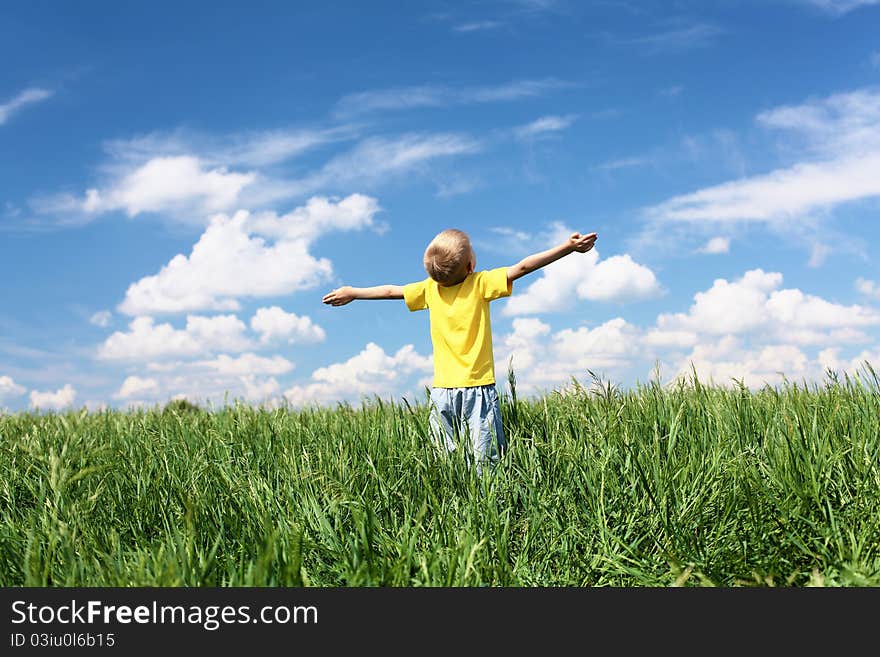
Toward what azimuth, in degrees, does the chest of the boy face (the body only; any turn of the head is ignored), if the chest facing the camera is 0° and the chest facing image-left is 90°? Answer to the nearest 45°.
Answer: approximately 180°
